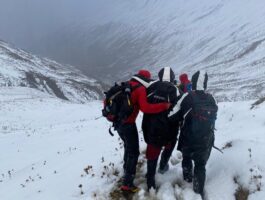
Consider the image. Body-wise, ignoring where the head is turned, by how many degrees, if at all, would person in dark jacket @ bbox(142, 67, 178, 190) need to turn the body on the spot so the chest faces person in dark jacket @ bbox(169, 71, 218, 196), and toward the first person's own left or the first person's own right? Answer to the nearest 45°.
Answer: approximately 90° to the first person's own right

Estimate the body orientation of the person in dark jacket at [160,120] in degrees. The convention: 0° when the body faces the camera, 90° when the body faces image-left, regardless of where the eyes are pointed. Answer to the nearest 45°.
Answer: approximately 180°

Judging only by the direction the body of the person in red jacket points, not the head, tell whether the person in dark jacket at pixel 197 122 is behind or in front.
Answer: in front

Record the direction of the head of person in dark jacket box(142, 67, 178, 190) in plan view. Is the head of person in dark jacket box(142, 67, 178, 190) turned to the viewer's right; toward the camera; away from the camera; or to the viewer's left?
away from the camera
